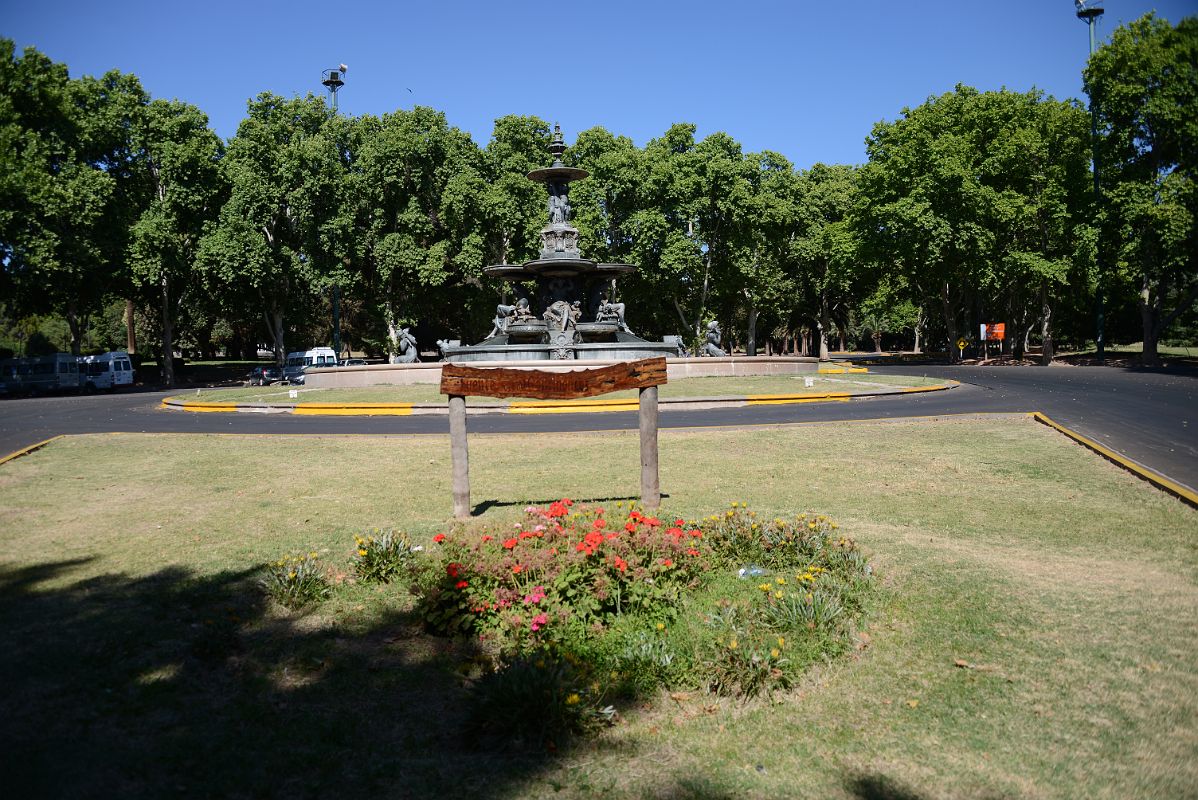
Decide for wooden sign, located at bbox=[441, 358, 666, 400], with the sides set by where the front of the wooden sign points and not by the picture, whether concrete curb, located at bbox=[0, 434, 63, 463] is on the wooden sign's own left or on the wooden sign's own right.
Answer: on the wooden sign's own right

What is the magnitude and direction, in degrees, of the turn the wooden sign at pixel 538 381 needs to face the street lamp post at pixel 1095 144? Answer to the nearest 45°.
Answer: approximately 135° to its left

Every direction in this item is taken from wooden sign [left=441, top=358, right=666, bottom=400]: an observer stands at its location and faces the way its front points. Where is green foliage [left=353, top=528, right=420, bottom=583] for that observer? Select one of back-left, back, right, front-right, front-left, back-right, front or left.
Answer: front-right

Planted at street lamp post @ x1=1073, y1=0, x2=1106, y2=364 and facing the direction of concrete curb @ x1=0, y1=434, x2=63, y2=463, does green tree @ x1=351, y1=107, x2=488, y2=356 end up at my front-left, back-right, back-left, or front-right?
front-right

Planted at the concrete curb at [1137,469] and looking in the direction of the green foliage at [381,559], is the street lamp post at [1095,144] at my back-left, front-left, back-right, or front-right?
back-right

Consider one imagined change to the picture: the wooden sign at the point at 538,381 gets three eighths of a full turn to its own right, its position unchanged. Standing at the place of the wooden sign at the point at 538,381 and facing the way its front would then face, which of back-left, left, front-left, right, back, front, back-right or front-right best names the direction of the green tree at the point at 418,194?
front-right

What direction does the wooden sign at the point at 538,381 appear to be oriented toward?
toward the camera

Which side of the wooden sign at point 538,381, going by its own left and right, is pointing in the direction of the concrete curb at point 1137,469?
left

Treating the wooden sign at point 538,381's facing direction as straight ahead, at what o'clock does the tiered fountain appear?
The tiered fountain is roughly at 6 o'clock from the wooden sign.

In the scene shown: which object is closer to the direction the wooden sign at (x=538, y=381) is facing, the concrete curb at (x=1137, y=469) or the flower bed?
the flower bed

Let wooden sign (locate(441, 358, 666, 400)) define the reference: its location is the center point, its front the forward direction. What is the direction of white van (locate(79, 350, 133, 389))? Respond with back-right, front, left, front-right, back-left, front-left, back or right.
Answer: back-right

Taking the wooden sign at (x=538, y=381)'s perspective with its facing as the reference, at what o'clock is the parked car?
The parked car is roughly at 5 o'clock from the wooden sign.

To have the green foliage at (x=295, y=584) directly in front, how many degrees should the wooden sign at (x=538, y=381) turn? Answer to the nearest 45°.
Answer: approximately 45° to its right

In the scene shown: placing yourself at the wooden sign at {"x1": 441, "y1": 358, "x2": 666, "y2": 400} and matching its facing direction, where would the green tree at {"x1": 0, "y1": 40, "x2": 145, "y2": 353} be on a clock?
The green tree is roughly at 5 o'clock from the wooden sign.

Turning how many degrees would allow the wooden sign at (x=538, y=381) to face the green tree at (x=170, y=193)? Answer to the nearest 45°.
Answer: approximately 135° to its right

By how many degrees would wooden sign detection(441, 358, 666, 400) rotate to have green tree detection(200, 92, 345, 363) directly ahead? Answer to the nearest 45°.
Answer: approximately 180°

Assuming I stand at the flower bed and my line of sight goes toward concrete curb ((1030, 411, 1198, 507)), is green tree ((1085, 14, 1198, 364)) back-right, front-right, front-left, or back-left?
front-left

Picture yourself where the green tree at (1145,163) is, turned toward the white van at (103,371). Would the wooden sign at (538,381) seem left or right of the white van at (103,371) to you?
left

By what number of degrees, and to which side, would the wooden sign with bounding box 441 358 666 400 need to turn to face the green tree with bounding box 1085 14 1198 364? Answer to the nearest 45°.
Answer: approximately 135° to its left
